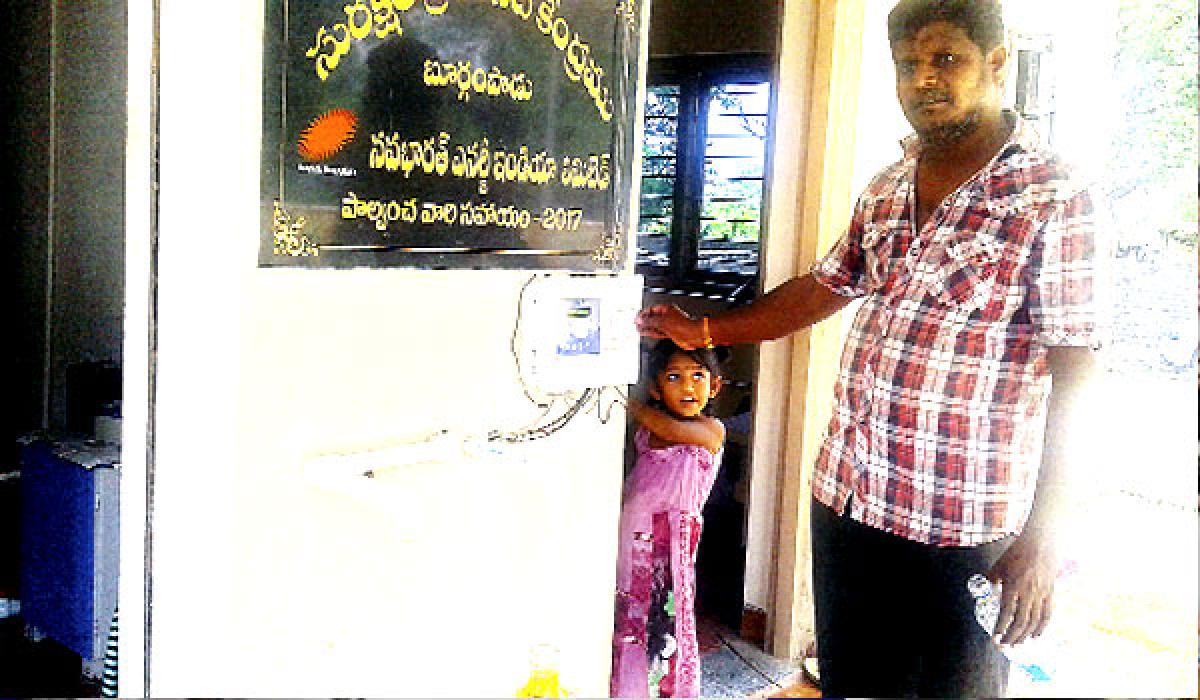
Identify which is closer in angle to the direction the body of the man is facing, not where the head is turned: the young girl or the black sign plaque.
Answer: the black sign plaque

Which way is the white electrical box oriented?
toward the camera

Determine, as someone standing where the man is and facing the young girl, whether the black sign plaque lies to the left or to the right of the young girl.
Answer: left

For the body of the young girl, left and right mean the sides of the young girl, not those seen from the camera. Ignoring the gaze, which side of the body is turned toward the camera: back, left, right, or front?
front

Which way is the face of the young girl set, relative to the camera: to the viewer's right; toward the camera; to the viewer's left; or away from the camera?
toward the camera

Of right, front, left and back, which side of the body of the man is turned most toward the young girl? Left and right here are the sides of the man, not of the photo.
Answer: right

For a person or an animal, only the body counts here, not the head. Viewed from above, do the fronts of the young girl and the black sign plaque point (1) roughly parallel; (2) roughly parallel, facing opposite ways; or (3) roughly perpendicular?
roughly parallel

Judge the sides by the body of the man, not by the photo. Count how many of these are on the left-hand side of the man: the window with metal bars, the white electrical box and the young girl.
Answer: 0

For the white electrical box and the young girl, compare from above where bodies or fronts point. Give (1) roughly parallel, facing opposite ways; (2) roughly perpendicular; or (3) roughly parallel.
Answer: roughly parallel

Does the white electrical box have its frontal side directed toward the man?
no

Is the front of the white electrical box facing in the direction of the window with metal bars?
no

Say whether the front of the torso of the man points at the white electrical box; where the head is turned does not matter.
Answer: no

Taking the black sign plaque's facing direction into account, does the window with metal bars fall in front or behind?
behind

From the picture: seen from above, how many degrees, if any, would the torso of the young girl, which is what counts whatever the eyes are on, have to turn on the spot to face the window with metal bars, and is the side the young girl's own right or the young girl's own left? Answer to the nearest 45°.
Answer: approximately 180°

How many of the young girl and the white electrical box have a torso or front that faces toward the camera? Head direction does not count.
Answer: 2

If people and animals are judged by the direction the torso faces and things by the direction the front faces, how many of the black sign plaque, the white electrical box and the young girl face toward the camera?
3

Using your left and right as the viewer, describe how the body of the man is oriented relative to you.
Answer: facing the viewer and to the left of the viewer
